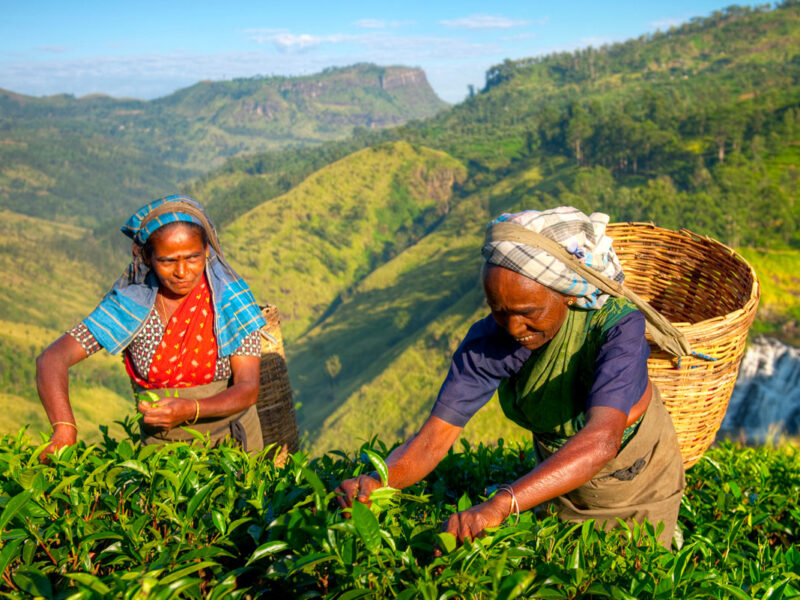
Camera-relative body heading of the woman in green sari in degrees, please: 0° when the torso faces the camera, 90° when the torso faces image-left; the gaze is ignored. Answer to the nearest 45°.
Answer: approximately 45°

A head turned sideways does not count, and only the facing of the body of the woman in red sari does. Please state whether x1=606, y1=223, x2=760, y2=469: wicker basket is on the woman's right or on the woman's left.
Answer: on the woman's left

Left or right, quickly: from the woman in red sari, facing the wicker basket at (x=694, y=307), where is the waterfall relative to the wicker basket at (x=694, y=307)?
left

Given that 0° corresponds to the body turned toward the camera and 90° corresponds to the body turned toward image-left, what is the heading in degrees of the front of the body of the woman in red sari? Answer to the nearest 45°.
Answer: approximately 0°

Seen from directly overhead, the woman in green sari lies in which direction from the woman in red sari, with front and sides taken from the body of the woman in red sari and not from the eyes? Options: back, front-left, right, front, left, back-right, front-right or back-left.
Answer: front-left

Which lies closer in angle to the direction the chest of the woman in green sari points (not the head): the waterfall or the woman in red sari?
the woman in red sari
